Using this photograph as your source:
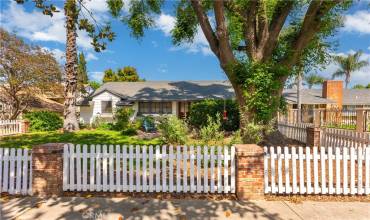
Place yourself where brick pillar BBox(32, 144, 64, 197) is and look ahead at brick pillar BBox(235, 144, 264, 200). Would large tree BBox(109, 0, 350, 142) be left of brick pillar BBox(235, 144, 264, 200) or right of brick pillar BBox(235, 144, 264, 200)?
left

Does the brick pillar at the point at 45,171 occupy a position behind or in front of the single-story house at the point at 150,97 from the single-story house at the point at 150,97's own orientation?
in front

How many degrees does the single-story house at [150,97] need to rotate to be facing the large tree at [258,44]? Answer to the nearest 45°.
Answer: approximately 45° to its left

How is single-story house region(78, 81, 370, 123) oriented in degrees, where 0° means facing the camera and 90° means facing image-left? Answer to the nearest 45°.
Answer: approximately 0°

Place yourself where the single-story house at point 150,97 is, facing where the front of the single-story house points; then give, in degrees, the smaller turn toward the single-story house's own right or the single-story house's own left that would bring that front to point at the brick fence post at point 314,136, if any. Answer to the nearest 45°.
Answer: approximately 45° to the single-story house's own left

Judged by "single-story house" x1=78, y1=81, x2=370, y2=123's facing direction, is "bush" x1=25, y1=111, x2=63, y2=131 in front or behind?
in front
